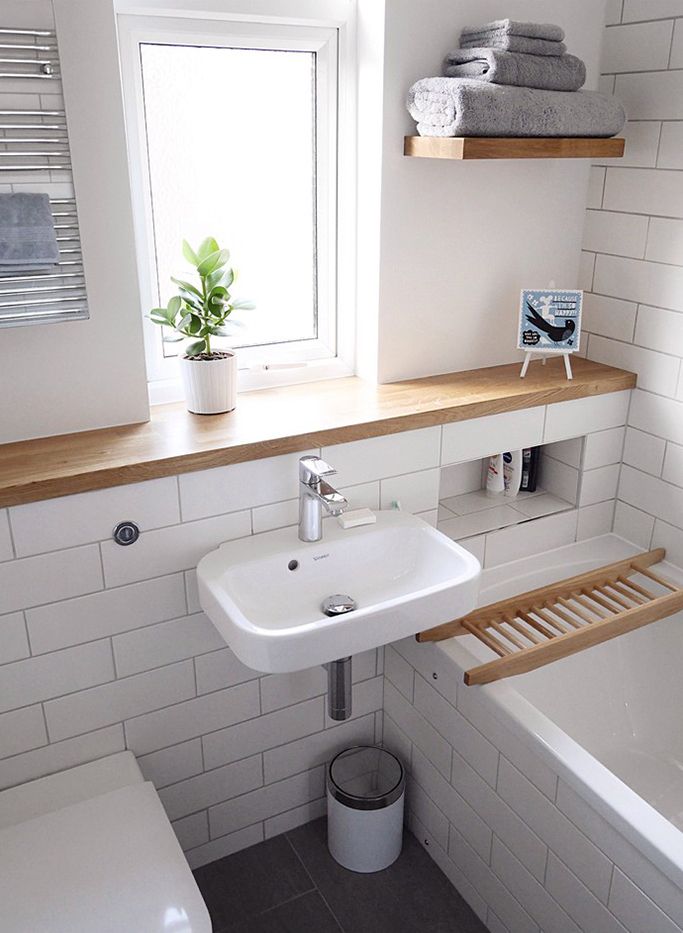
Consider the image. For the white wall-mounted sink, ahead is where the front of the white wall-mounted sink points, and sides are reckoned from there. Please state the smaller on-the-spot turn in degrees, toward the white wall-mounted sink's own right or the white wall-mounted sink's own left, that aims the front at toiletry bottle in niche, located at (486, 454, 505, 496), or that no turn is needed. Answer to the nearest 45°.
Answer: approximately 90° to the white wall-mounted sink's own left

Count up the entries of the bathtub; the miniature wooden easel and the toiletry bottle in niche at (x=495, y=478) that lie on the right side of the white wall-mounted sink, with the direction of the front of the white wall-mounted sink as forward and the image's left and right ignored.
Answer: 0

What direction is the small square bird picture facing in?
toward the camera

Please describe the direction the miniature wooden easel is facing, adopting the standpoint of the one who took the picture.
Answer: facing the viewer

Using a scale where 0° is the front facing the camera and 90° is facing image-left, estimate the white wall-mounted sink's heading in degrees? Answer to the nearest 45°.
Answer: approximately 315°

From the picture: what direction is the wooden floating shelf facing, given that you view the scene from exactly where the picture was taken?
facing the viewer and to the right of the viewer

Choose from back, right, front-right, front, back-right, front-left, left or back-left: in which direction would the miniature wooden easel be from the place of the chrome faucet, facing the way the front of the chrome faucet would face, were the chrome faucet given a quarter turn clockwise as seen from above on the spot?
back

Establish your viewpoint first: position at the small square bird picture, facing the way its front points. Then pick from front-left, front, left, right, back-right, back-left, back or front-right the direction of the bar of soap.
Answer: front-right

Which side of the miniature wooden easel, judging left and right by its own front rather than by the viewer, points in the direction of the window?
right
